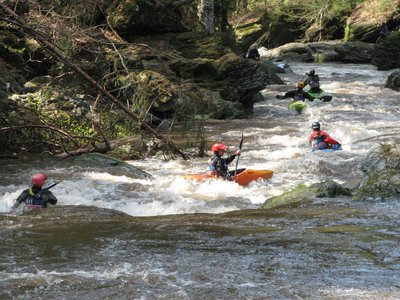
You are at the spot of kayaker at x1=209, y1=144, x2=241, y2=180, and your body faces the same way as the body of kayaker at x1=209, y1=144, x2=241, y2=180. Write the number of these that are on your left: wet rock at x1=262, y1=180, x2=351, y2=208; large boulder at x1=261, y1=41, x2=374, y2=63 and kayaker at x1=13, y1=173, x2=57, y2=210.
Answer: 1

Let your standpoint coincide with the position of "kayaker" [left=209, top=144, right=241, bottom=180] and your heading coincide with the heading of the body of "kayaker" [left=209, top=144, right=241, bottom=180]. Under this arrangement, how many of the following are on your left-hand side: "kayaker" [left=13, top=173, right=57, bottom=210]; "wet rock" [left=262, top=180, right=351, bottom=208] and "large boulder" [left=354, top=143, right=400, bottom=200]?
0

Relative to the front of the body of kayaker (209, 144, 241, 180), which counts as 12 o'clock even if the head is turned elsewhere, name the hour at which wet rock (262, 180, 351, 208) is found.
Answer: The wet rock is roughly at 2 o'clock from the kayaker.

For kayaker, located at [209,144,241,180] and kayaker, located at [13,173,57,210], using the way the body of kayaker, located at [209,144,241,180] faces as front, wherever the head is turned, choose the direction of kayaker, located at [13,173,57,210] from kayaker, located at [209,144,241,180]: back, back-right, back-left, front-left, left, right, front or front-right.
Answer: back-right

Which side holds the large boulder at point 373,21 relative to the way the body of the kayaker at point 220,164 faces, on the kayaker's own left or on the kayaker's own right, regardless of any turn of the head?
on the kayaker's own left

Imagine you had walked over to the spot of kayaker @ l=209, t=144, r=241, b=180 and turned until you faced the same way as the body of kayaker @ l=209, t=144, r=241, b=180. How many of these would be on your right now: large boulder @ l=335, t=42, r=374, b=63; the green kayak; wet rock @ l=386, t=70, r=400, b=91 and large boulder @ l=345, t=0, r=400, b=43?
0

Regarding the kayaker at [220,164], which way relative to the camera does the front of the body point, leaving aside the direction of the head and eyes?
to the viewer's right

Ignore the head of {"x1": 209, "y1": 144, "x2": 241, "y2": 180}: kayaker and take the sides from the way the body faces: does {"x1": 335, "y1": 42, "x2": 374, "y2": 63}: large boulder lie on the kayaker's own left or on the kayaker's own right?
on the kayaker's own left

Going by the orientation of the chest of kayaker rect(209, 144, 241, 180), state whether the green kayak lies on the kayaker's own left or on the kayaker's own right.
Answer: on the kayaker's own left

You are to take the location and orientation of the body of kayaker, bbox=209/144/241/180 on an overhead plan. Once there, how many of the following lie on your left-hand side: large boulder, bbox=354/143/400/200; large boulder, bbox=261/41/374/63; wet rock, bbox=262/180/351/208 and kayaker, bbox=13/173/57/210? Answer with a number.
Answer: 1

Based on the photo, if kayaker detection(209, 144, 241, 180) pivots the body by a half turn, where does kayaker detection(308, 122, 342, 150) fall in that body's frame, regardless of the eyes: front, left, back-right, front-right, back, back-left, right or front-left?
back-right

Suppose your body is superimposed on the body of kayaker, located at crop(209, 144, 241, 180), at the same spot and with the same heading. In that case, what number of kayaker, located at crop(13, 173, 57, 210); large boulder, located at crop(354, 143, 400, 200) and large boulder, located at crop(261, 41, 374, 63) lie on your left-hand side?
1

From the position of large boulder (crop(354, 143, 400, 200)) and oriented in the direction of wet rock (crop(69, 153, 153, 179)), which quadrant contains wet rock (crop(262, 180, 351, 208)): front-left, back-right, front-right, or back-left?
front-left
